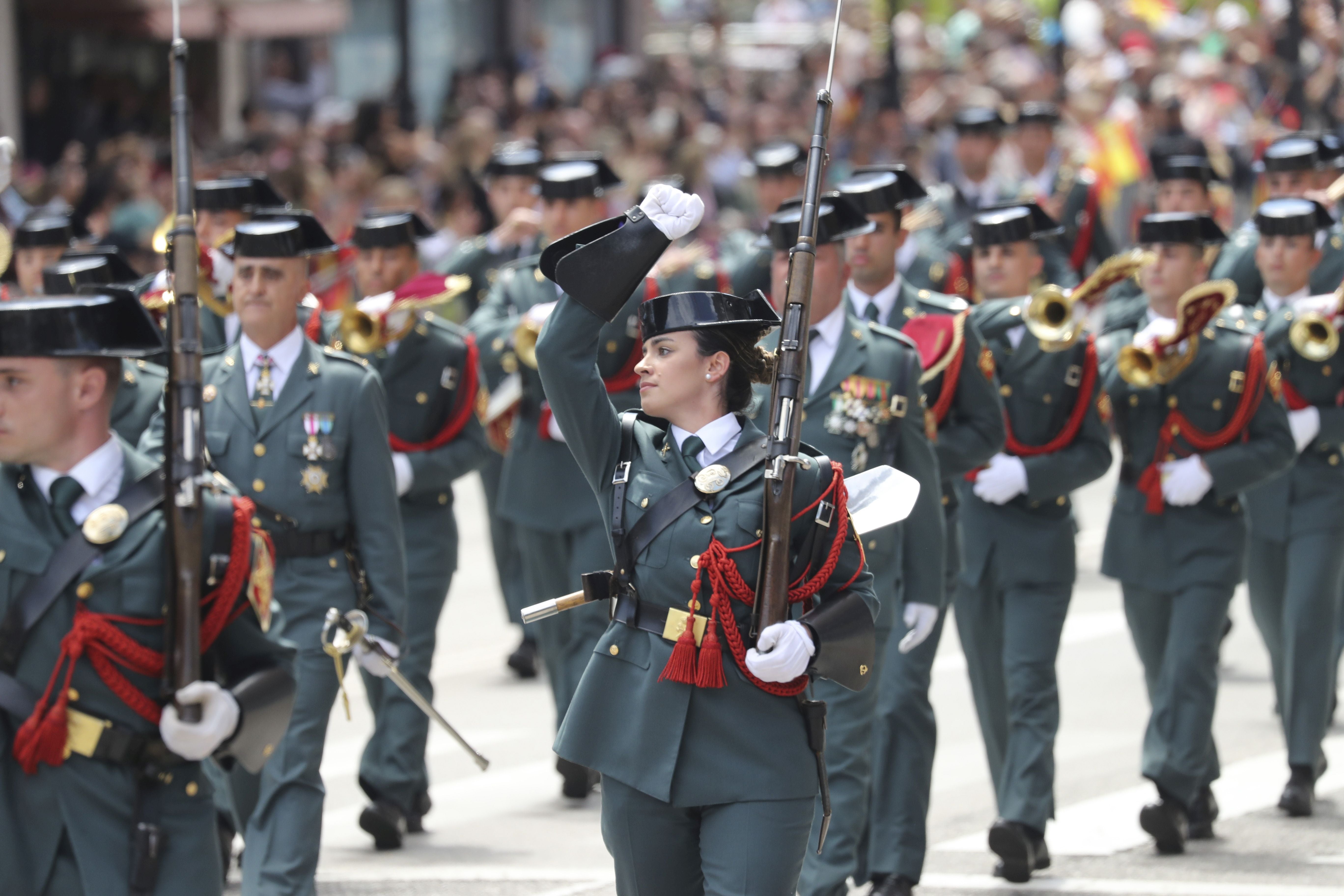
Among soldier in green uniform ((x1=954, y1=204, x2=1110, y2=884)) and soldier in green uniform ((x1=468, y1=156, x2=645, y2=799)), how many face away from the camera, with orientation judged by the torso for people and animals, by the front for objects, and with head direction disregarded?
0

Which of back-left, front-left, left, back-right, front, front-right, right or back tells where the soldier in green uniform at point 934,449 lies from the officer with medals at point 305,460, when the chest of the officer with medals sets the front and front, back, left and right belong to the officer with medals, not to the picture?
back-left

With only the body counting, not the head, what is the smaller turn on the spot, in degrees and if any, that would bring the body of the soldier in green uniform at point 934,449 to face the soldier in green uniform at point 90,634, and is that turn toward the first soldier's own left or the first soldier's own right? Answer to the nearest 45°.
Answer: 0° — they already face them

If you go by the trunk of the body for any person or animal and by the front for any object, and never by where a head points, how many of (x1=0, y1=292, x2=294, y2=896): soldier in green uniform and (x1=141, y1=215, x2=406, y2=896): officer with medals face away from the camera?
0

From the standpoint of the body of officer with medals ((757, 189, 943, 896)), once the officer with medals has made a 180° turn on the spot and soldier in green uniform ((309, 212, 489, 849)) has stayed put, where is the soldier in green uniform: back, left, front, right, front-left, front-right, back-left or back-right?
left

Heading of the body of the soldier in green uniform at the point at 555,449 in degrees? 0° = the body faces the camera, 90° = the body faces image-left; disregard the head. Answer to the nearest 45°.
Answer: approximately 45°

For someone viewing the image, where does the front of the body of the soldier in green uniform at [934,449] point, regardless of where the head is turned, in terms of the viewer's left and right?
facing the viewer and to the left of the viewer

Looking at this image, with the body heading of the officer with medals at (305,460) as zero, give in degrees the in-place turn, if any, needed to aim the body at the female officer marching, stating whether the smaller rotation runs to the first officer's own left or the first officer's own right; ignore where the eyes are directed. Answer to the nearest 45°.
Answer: approximately 90° to the first officer's own left
